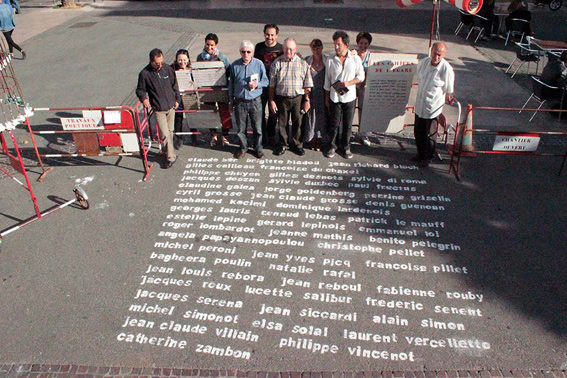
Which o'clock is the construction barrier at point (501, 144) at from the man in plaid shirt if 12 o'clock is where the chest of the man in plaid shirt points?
The construction barrier is roughly at 9 o'clock from the man in plaid shirt.

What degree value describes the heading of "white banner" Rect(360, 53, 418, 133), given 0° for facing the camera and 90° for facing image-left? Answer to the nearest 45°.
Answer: approximately 0°

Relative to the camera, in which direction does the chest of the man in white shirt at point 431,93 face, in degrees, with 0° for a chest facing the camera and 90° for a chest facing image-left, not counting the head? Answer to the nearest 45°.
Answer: approximately 45°

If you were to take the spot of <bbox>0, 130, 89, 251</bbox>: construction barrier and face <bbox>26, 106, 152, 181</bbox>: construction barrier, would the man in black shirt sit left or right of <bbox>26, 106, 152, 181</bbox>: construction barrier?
right

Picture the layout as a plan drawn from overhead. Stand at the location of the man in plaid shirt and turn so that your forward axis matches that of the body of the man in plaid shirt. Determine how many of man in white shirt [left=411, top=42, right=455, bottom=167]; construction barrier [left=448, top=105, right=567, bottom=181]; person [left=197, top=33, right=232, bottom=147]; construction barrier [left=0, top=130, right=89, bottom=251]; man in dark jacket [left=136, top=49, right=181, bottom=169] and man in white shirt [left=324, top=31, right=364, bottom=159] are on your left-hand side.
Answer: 3

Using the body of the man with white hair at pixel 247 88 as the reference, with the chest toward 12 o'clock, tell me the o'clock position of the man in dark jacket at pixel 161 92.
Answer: The man in dark jacket is roughly at 3 o'clock from the man with white hair.

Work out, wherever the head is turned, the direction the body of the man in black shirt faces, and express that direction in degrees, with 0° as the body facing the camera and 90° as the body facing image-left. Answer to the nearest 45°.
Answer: approximately 0°
